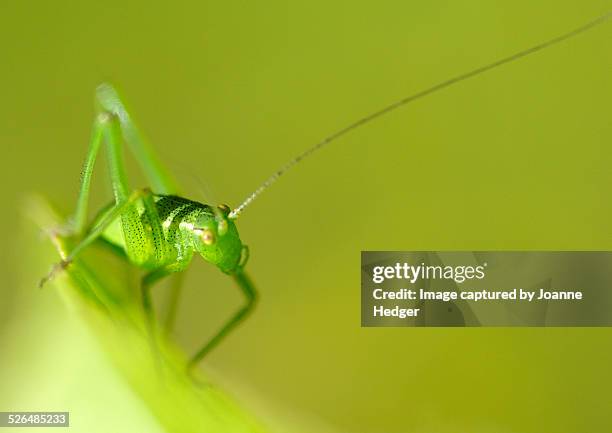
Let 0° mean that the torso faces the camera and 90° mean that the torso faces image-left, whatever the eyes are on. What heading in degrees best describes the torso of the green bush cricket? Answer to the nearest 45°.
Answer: approximately 315°
